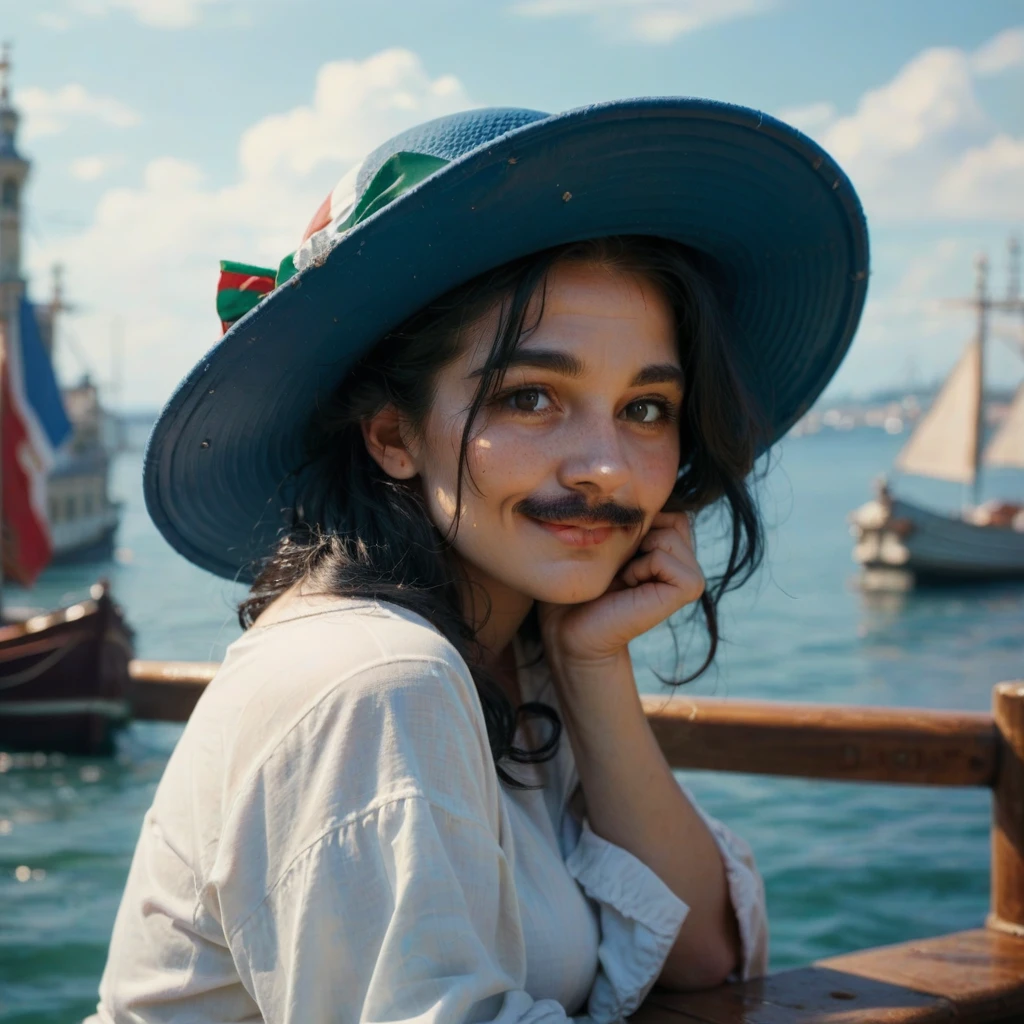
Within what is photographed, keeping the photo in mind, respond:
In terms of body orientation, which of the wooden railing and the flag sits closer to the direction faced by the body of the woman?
the wooden railing

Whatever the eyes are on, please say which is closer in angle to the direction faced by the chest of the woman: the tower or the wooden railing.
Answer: the wooden railing
